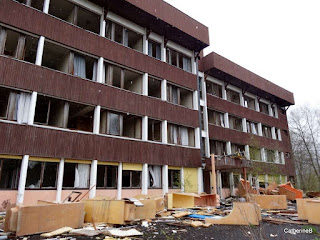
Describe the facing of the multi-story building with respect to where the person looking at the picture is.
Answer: facing the viewer and to the right of the viewer

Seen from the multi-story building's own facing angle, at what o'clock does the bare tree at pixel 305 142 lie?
The bare tree is roughly at 9 o'clock from the multi-story building.

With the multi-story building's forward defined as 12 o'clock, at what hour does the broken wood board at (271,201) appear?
The broken wood board is roughly at 11 o'clock from the multi-story building.

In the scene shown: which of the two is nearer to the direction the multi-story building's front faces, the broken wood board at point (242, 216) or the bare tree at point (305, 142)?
the broken wood board

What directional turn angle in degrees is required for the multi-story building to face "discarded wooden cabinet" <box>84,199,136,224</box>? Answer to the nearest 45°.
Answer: approximately 45° to its right

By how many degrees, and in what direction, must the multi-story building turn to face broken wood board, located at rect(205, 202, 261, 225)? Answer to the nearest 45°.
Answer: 0° — it already faces it
